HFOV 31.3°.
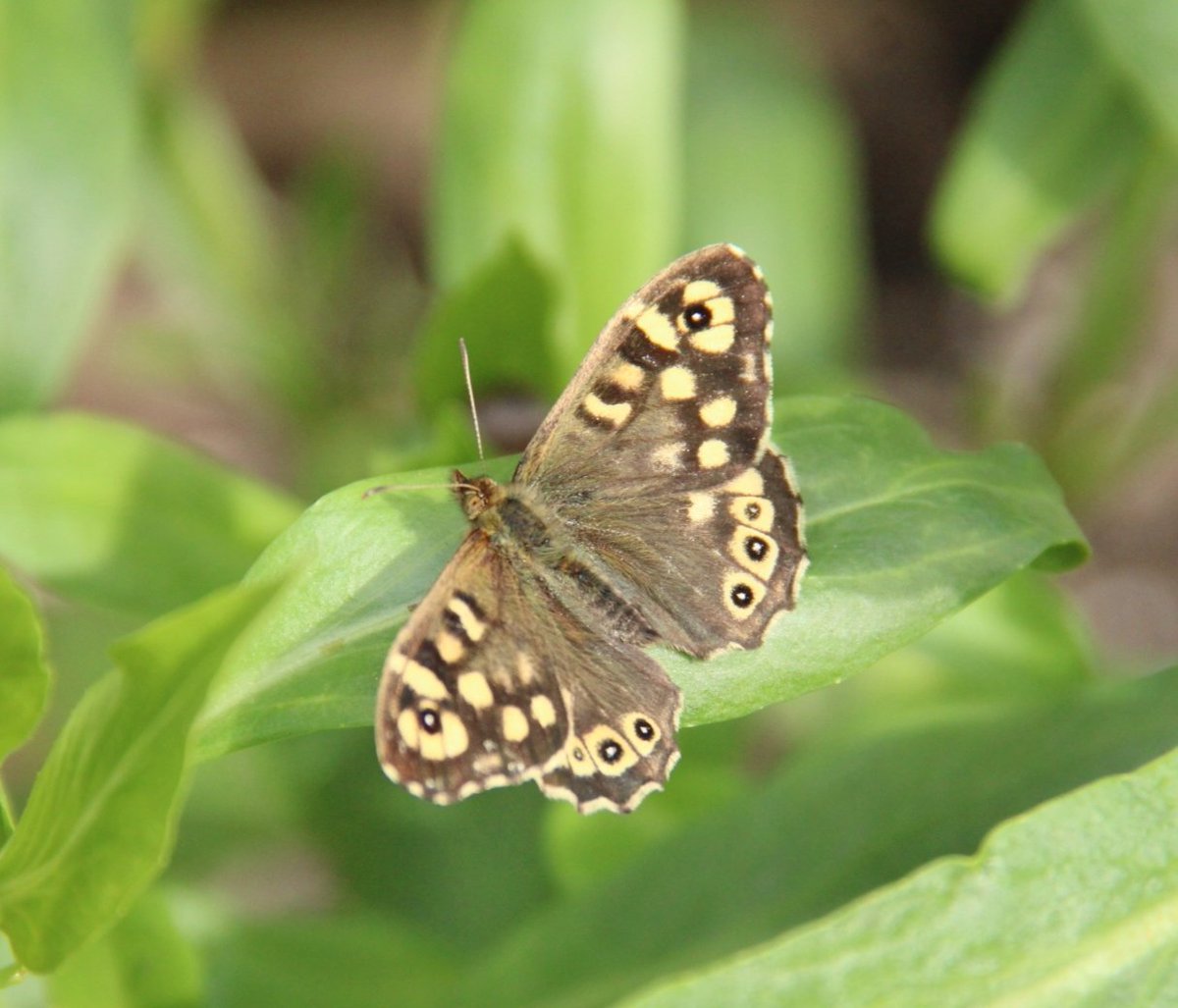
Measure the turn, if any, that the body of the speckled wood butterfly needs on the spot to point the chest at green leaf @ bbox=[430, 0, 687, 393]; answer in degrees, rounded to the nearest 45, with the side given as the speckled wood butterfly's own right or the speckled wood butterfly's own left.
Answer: approximately 45° to the speckled wood butterfly's own right

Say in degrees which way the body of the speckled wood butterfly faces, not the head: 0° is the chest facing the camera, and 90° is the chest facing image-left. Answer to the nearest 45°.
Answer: approximately 135°
